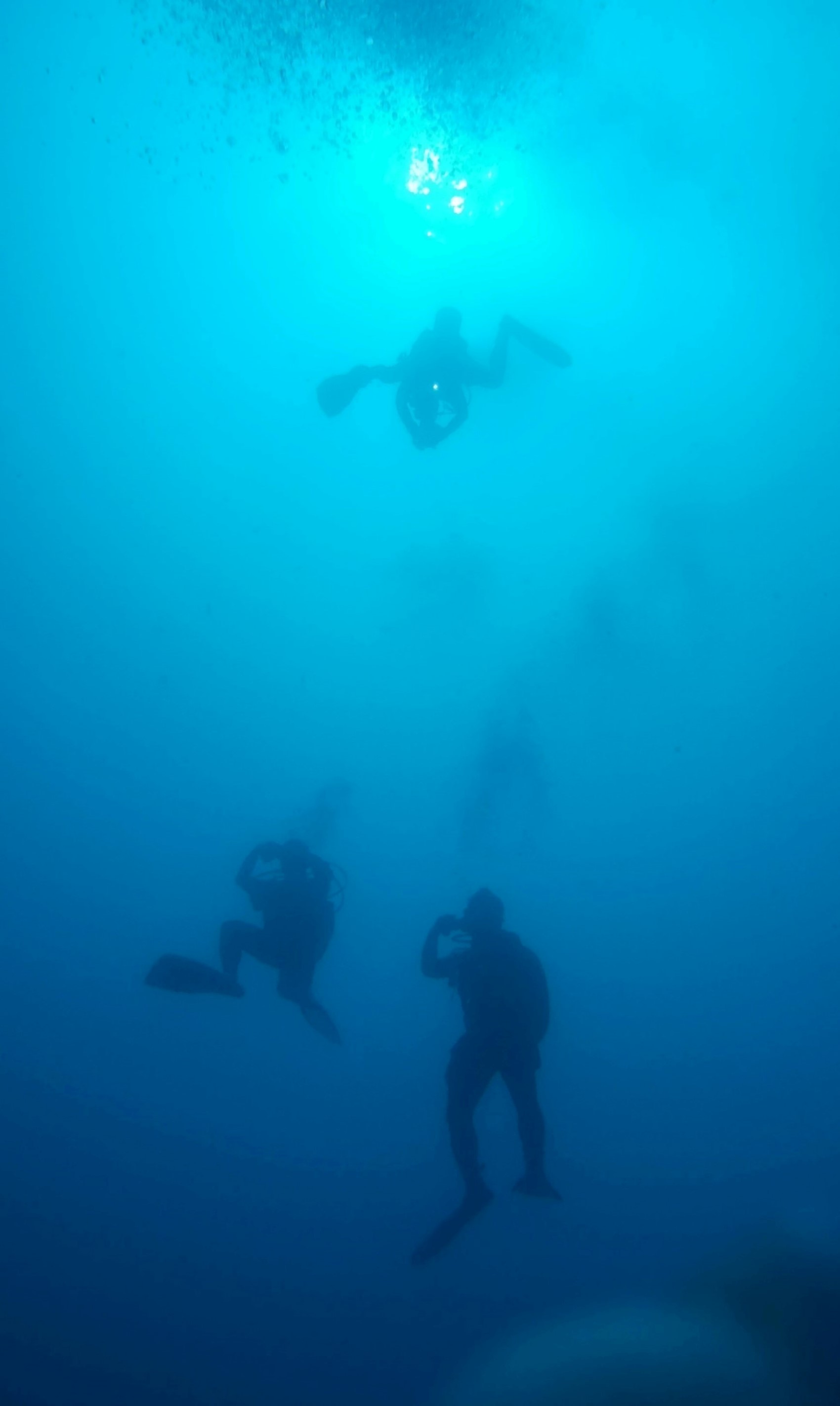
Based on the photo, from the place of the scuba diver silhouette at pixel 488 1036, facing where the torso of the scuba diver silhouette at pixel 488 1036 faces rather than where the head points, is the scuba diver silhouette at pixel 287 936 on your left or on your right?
on your right

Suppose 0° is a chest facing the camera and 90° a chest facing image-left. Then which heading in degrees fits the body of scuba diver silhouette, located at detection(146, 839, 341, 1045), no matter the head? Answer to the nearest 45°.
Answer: approximately 45°

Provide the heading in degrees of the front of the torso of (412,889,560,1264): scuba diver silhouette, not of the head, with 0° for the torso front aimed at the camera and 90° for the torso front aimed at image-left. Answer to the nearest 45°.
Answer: approximately 45°

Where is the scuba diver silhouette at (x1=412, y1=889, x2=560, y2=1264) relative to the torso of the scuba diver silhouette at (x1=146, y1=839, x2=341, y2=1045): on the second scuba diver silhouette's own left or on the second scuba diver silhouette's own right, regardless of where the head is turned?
on the second scuba diver silhouette's own left
